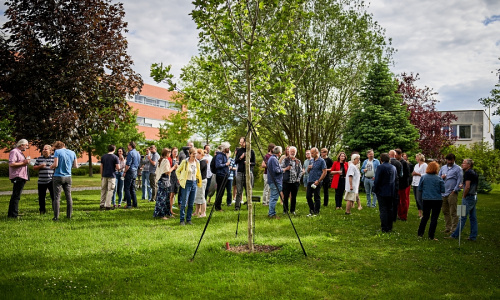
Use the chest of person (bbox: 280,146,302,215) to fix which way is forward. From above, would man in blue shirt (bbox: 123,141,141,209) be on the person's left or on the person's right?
on the person's right

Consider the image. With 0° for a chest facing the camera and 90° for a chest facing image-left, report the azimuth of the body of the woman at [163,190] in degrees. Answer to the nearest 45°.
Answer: approximately 270°

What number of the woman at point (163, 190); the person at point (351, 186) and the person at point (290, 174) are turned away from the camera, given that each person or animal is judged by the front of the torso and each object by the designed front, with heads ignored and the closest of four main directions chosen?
0

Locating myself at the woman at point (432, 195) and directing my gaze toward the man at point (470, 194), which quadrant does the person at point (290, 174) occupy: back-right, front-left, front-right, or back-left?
back-left

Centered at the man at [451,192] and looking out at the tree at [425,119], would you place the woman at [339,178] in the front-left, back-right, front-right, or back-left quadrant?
front-left

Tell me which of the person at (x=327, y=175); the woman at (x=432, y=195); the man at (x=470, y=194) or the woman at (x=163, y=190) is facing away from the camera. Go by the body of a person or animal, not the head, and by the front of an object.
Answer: the woman at (x=432, y=195)

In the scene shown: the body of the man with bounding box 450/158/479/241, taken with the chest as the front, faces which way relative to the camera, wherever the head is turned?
to the viewer's left

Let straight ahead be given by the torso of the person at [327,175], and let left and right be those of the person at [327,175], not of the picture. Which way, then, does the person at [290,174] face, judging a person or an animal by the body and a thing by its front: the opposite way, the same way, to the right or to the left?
to the left

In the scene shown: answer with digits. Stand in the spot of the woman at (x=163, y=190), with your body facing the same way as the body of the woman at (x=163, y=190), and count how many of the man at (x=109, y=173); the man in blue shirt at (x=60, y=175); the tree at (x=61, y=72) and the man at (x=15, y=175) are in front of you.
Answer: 0
